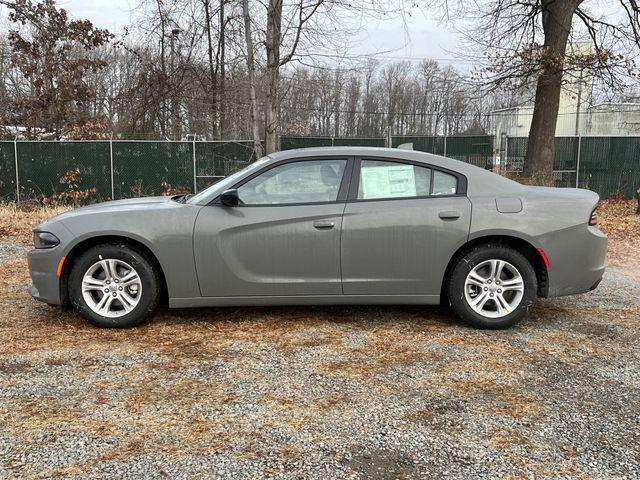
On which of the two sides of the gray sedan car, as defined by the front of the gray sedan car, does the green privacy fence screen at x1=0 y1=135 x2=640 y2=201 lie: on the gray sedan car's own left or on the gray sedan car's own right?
on the gray sedan car's own right

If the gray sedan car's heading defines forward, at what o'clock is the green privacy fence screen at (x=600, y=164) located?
The green privacy fence screen is roughly at 4 o'clock from the gray sedan car.

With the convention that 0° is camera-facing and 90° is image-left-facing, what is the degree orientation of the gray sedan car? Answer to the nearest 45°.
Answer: approximately 90°
